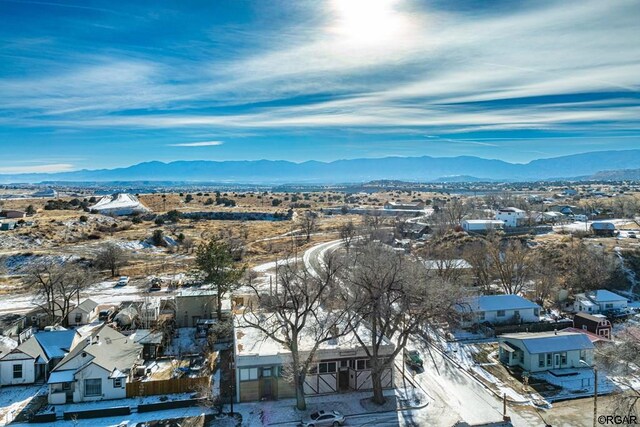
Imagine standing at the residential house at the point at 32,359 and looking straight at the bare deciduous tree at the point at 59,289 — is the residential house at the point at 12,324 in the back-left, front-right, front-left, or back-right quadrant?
front-left

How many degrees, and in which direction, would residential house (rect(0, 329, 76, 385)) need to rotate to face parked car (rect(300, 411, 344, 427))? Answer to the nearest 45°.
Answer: approximately 45° to its left

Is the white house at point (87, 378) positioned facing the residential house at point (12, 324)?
no

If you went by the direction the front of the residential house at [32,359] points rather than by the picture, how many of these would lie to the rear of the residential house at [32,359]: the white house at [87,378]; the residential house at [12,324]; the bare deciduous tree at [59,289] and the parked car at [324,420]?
2

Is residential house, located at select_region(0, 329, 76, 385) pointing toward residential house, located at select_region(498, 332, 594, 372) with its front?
no

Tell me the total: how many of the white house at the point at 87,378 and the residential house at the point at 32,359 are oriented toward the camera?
2

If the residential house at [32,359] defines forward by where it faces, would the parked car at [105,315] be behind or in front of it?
behind

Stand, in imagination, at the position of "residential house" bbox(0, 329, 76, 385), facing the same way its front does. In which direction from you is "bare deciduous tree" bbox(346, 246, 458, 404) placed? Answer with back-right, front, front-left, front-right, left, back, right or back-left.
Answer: front-left

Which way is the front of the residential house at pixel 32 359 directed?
toward the camera

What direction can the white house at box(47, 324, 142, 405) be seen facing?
toward the camera

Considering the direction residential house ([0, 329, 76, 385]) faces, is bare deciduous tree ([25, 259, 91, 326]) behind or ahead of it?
behind

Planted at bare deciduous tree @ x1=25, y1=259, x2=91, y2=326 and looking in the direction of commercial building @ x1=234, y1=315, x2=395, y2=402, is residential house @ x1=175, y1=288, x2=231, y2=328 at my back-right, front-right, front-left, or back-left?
front-left

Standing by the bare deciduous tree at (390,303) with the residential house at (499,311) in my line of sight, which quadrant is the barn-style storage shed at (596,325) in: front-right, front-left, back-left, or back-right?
front-right

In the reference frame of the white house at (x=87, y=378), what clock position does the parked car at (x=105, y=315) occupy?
The parked car is roughly at 6 o'clock from the white house.

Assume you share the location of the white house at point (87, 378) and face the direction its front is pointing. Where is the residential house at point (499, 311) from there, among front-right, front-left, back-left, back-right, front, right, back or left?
left

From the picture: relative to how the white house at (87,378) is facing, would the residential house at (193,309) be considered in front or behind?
behind

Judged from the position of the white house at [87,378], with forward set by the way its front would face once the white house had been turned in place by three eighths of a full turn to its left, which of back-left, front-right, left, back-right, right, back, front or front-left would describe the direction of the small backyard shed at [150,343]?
front

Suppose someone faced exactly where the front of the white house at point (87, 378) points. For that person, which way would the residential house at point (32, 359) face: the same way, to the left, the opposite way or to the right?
the same way
